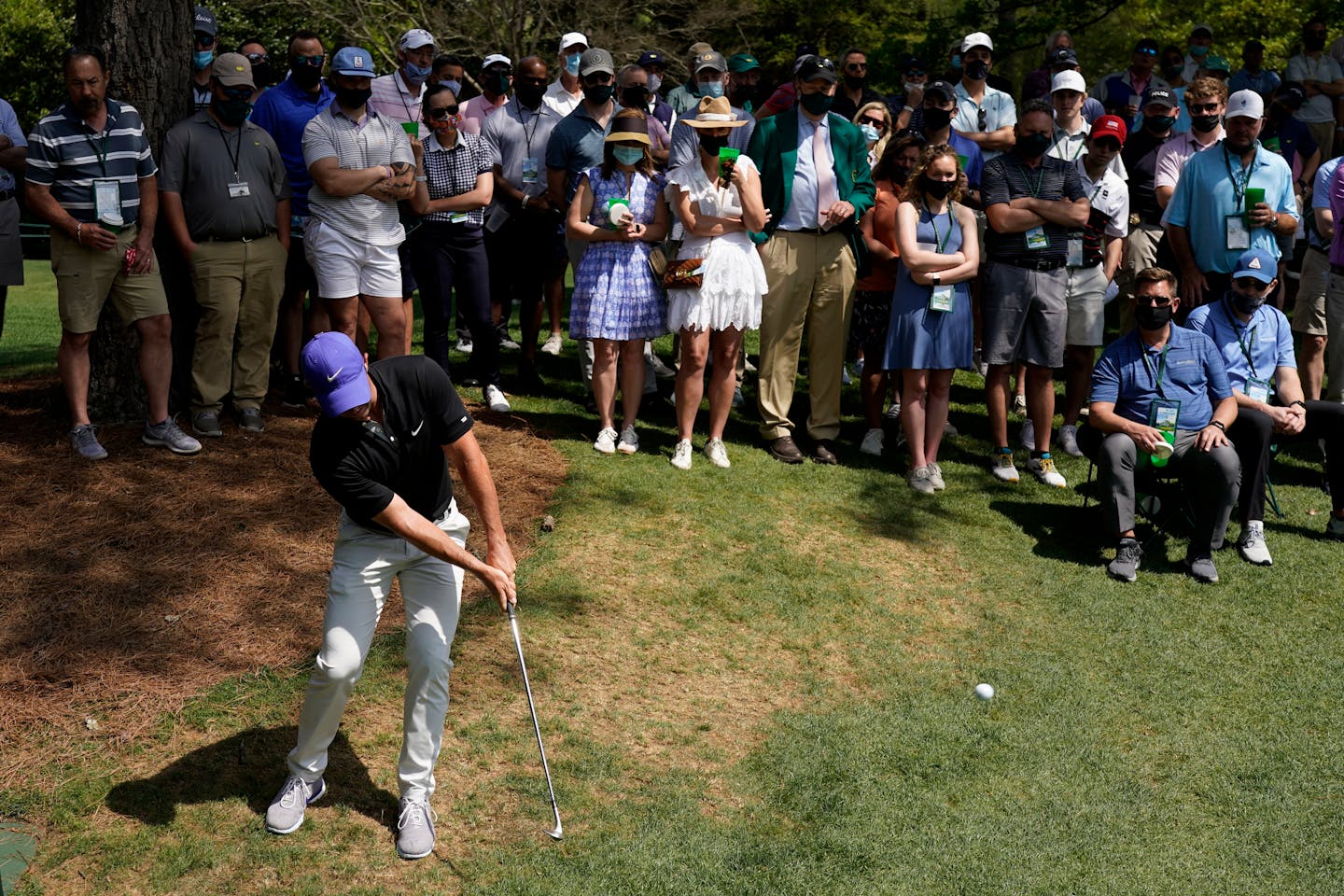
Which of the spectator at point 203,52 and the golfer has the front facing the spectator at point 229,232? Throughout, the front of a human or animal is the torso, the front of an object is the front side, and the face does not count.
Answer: the spectator at point 203,52

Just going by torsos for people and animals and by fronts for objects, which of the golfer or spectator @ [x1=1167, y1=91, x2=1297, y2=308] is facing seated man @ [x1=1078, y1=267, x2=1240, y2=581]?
the spectator

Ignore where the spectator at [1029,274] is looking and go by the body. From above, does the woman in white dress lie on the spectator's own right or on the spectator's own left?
on the spectator's own right

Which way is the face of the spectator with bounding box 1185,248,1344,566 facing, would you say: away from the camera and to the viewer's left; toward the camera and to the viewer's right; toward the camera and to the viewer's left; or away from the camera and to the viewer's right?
toward the camera and to the viewer's left

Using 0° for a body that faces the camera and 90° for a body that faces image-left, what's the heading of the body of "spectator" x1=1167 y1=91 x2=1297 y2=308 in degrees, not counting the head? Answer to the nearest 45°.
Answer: approximately 0°

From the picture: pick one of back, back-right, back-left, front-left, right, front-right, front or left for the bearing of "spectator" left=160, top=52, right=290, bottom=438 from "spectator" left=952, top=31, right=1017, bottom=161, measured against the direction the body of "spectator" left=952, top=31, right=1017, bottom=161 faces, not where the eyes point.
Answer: front-right

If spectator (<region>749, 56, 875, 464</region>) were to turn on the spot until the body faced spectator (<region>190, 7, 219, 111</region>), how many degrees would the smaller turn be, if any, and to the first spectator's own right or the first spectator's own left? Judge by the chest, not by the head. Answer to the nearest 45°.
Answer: approximately 90° to the first spectator's own right

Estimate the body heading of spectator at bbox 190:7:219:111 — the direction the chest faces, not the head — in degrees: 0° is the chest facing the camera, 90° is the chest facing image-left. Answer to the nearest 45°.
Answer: approximately 0°
